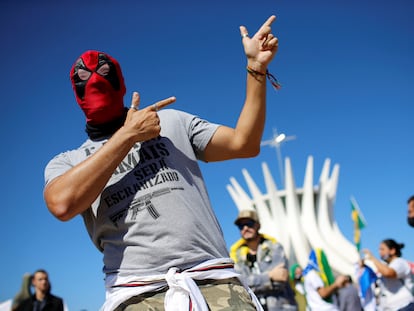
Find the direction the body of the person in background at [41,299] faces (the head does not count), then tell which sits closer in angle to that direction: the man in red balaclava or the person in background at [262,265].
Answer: the man in red balaclava

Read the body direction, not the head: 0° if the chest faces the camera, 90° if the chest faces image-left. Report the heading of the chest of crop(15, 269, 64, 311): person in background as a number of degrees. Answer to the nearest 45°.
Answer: approximately 0°

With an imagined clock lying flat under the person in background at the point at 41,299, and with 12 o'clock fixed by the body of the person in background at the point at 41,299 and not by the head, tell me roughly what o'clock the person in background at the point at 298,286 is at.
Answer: the person in background at the point at 298,286 is roughly at 8 o'clock from the person in background at the point at 41,299.

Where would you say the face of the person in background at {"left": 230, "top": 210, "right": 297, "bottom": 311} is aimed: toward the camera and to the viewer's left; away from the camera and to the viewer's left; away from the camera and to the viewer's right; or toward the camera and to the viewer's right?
toward the camera and to the viewer's left

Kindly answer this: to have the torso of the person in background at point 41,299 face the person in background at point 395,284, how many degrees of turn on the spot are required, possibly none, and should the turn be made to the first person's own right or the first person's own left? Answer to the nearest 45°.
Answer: approximately 90° to the first person's own left

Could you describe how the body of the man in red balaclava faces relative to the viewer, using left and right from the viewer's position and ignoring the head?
facing the viewer
